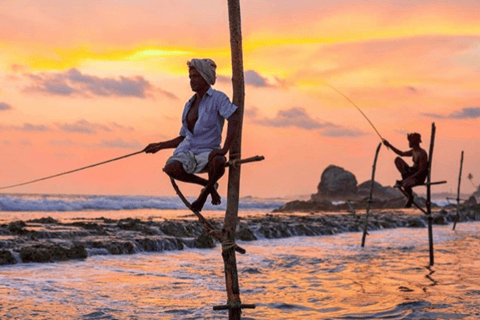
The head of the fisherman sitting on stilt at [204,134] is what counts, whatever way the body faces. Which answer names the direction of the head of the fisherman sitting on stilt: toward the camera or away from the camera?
toward the camera

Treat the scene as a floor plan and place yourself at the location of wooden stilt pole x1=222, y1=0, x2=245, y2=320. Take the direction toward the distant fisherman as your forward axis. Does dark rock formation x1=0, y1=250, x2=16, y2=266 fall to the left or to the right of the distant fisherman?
left

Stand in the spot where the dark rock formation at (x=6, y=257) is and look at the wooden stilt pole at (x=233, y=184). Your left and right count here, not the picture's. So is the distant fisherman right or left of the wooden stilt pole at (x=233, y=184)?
left

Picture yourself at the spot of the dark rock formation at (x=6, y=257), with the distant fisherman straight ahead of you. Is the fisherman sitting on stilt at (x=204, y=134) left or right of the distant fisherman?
right

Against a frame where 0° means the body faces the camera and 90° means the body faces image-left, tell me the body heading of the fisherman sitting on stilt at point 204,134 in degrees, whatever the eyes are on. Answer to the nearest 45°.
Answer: approximately 45°

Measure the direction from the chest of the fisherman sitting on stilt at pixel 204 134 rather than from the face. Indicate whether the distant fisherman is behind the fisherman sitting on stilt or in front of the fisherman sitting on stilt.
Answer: behind
